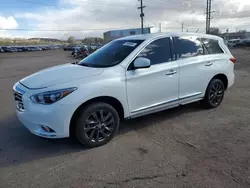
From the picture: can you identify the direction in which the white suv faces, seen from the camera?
facing the viewer and to the left of the viewer
